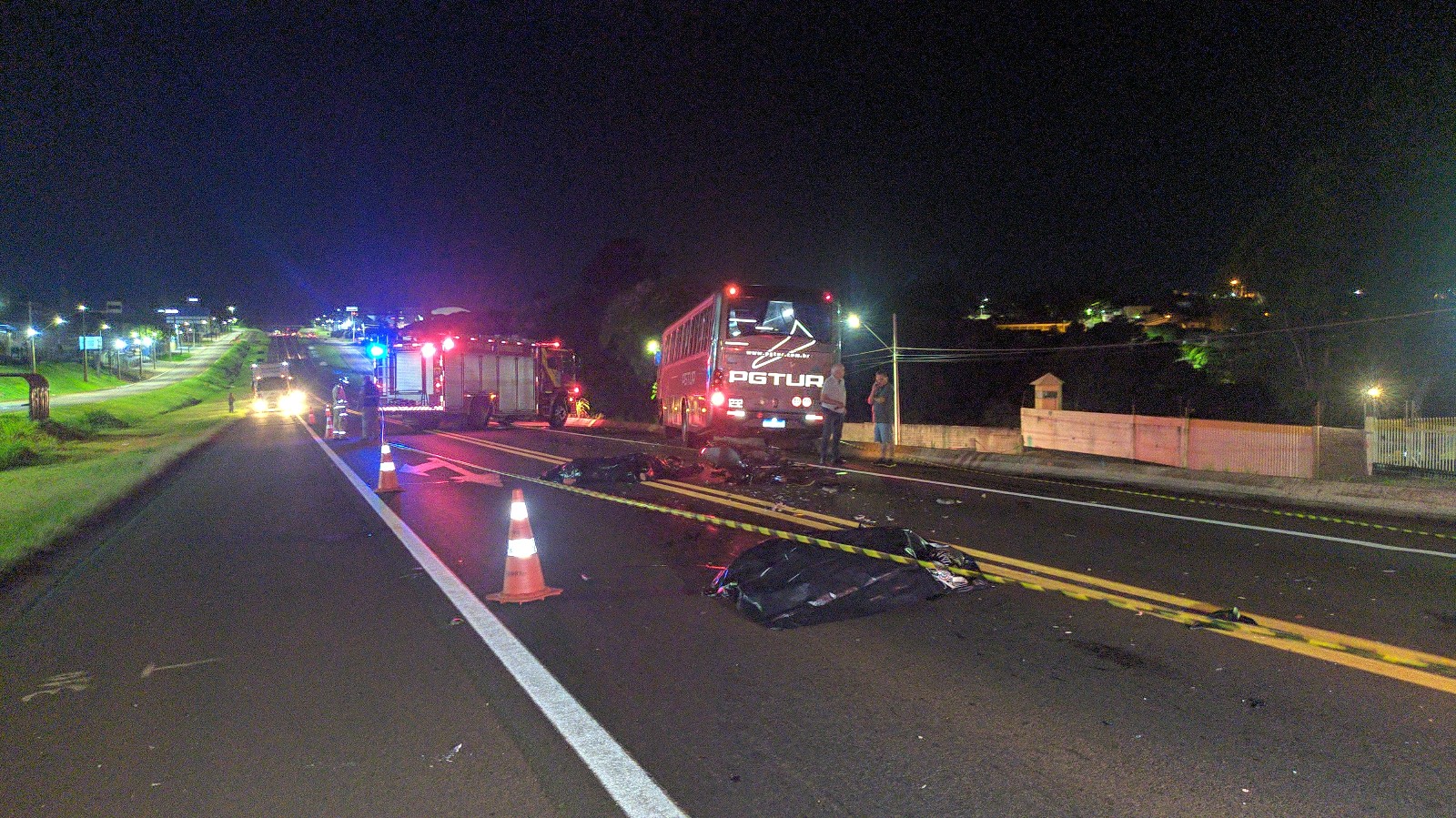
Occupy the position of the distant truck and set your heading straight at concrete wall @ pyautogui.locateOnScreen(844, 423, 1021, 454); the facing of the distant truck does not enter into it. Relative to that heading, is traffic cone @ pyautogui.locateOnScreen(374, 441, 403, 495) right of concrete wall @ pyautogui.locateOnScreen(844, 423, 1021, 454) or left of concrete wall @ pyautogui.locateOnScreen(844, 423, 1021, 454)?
right

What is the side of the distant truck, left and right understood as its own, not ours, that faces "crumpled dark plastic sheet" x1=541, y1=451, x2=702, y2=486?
front

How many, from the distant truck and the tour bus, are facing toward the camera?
1

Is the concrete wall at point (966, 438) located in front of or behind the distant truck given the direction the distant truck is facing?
in front

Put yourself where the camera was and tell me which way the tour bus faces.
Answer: facing away from the viewer and to the left of the viewer

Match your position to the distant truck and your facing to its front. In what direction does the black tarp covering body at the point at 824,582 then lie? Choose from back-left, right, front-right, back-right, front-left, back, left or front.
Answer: front

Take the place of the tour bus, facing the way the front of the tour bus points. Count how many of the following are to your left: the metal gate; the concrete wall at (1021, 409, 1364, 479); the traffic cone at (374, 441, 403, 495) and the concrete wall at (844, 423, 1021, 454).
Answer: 1

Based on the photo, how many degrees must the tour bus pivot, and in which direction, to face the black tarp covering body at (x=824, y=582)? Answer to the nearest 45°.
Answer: approximately 135° to its left

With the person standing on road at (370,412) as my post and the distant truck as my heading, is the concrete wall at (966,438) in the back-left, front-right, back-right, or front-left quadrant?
back-right

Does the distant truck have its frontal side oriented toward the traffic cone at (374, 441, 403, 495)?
yes

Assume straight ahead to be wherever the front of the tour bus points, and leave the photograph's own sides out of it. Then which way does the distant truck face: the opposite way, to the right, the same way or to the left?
the opposite way

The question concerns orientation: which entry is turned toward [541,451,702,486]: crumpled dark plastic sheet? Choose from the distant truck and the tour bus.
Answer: the distant truck

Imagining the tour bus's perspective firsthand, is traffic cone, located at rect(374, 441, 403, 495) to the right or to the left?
on its left

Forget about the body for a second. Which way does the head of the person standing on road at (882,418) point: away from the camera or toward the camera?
toward the camera

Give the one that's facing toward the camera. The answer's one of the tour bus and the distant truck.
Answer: the distant truck

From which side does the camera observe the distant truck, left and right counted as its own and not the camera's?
front

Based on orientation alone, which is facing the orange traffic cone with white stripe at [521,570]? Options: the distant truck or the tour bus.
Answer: the distant truck
